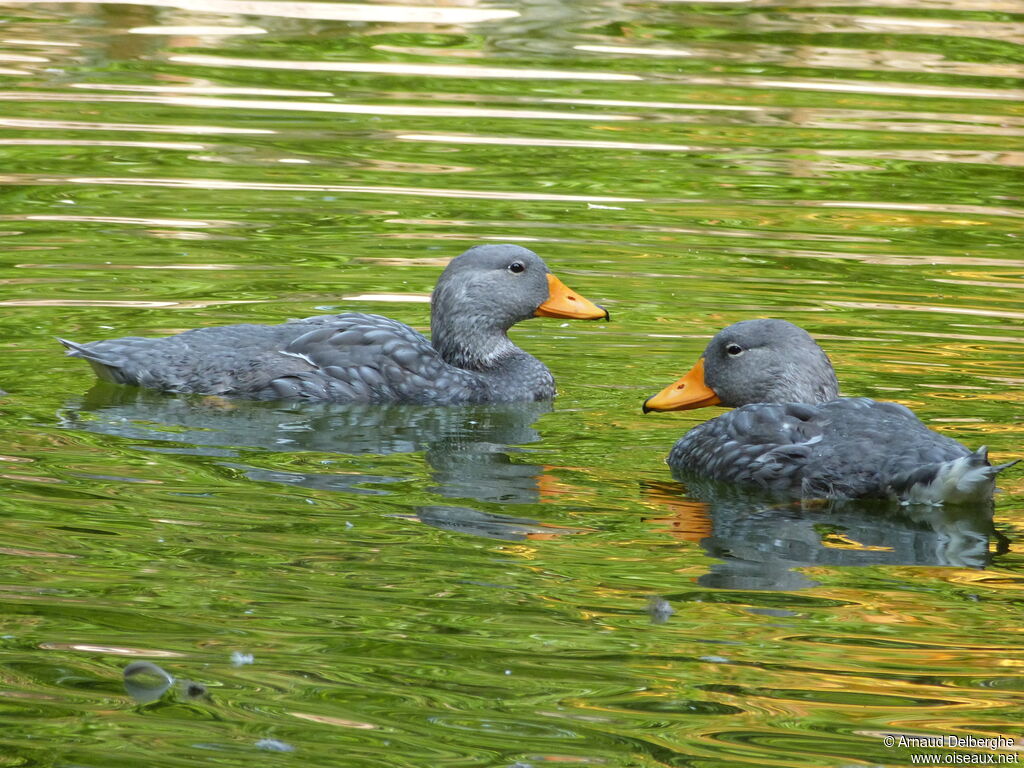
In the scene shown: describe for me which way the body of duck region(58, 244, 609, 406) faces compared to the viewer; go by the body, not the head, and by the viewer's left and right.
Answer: facing to the right of the viewer

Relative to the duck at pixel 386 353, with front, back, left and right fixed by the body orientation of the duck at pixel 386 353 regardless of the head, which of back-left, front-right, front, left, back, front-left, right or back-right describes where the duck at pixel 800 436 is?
front-right
